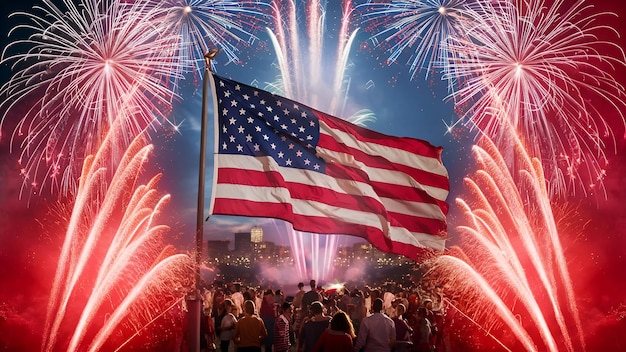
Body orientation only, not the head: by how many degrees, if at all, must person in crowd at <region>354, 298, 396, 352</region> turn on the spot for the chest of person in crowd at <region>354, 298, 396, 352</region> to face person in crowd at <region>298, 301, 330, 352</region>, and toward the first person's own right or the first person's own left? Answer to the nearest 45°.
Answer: approximately 45° to the first person's own left

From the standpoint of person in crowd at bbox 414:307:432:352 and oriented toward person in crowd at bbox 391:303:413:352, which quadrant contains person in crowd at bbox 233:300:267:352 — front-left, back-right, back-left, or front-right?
front-right

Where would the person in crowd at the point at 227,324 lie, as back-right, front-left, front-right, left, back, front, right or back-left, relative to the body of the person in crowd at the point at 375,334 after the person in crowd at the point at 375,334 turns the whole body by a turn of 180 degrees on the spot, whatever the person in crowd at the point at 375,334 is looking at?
back-right

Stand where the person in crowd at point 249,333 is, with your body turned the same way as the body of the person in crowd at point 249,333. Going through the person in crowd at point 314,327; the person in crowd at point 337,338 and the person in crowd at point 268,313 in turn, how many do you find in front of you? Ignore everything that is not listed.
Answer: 1

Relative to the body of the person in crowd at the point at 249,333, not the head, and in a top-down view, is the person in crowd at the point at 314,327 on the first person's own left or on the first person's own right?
on the first person's own right

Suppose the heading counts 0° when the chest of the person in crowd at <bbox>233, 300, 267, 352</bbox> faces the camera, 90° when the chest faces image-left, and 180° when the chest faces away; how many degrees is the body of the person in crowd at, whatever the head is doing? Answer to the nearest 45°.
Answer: approximately 180°

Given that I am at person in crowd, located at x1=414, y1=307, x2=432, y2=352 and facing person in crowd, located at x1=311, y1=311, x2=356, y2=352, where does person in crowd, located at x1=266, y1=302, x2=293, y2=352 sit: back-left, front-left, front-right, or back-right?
front-right

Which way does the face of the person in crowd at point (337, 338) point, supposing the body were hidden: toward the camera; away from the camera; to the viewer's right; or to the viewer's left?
away from the camera

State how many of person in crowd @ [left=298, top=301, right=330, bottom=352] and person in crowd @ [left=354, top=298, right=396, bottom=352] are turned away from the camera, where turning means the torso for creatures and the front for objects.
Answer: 2

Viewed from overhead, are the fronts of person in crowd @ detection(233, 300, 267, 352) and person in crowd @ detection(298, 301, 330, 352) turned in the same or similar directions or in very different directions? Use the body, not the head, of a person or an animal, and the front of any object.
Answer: same or similar directions

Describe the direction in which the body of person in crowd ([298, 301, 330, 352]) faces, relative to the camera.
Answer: away from the camera

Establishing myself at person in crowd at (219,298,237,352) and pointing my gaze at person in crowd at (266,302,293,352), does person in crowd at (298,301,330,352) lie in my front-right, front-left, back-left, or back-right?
front-right

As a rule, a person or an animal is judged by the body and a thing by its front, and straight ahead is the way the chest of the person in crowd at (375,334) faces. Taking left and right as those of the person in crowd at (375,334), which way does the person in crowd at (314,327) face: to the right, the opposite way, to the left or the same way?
the same way

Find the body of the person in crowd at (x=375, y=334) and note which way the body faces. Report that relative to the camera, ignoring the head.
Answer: away from the camera

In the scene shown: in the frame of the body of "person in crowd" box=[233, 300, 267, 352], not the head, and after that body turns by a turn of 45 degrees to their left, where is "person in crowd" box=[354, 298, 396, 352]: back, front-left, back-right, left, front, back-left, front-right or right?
back
